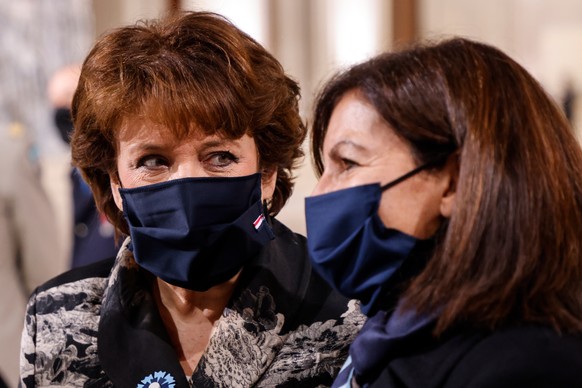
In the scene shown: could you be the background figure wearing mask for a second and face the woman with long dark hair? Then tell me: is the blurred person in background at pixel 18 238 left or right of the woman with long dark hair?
right

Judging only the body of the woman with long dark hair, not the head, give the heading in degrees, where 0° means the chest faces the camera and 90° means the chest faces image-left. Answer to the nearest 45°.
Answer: approximately 90°

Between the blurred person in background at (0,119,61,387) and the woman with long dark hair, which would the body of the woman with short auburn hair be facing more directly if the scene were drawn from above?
the woman with long dark hair

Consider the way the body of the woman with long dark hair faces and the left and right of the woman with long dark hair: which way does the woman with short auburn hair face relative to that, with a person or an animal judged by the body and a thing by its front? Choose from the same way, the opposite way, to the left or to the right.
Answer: to the left

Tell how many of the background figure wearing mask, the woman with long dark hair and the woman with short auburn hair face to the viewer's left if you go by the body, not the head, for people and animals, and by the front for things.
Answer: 1

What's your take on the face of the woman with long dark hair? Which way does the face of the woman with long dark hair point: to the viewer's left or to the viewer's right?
to the viewer's left

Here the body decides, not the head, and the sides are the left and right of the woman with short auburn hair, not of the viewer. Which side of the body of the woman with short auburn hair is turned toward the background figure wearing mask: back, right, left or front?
back

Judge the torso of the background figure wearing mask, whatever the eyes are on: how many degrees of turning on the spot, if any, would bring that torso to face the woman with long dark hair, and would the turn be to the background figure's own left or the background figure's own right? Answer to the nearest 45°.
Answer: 0° — they already face them

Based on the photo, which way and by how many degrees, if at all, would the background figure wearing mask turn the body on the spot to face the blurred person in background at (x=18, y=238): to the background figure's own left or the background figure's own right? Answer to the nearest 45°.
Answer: approximately 45° to the background figure's own right

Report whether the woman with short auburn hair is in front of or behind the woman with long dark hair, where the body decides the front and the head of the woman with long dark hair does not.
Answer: in front

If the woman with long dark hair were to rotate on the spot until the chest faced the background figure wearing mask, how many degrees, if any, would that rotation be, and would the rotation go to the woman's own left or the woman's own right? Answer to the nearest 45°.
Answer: approximately 45° to the woman's own right

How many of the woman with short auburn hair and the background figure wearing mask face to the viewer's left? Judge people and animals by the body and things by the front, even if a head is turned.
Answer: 0
